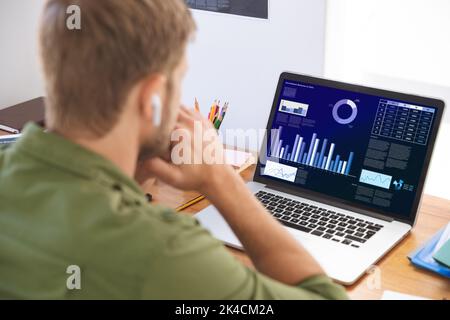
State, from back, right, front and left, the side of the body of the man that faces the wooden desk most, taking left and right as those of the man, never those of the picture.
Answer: front

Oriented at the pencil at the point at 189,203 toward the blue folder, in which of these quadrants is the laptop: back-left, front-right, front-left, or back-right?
front-left

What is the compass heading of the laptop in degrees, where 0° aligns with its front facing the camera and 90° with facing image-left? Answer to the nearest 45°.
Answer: approximately 45°

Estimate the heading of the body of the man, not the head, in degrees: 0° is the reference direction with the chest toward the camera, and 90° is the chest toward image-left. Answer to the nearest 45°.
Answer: approximately 225°

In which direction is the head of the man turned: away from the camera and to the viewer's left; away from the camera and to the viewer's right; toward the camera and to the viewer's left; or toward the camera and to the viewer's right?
away from the camera and to the viewer's right

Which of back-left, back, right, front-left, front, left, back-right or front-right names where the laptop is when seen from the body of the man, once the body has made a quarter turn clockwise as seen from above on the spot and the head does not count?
left

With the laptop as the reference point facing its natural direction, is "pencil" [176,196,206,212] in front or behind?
in front

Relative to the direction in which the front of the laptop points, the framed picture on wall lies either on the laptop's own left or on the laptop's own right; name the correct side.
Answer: on the laptop's own right
